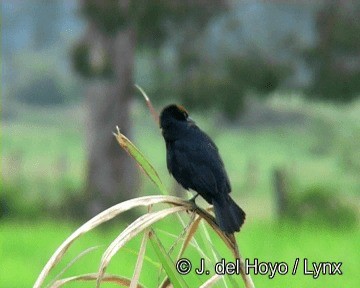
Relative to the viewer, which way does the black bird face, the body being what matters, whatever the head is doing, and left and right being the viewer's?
facing away from the viewer and to the left of the viewer

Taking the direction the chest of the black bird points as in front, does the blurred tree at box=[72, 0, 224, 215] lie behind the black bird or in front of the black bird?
in front
